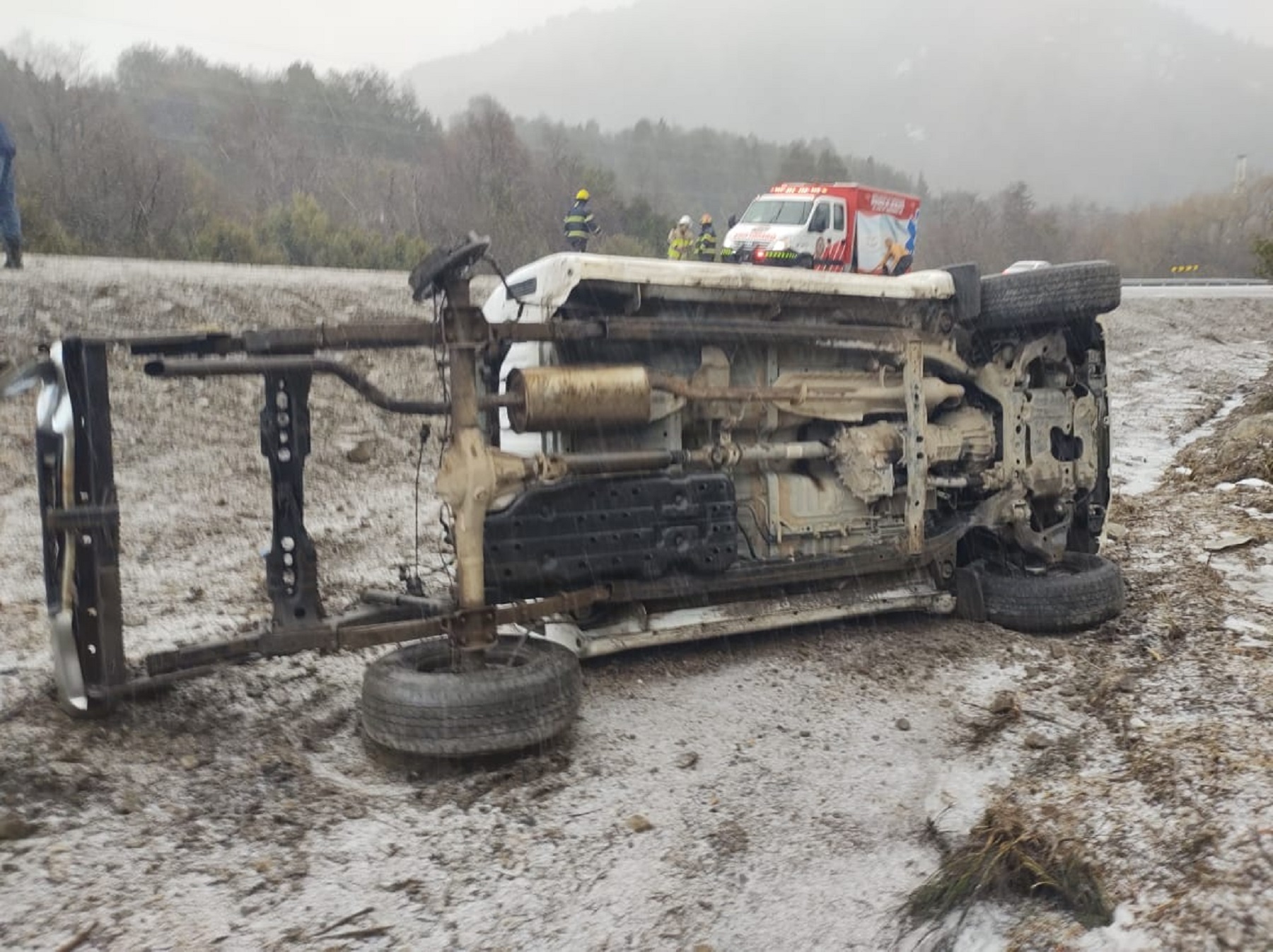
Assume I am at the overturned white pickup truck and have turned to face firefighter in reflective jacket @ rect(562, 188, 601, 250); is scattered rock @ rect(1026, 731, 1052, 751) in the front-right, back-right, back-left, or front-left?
back-right

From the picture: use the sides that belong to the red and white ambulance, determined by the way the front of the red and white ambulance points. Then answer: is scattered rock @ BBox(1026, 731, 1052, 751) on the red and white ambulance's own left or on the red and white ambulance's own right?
on the red and white ambulance's own left

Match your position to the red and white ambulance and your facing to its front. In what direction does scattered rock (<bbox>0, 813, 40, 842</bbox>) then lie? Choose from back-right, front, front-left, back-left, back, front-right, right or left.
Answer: front-left

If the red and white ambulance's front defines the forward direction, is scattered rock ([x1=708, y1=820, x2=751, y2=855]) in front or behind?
in front

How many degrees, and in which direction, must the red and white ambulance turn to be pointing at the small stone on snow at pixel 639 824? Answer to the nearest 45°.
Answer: approximately 45° to its left

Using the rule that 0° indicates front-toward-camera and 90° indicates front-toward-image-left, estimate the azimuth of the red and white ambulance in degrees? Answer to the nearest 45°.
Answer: approximately 45°

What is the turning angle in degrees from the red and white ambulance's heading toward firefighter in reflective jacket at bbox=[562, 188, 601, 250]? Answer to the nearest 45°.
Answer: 0° — it already faces them

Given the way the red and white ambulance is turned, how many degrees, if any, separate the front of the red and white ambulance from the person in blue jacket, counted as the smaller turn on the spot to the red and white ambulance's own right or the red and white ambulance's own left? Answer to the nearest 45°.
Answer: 0° — it already faces them

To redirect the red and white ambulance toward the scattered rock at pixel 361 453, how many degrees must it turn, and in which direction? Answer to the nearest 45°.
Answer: approximately 45° to its left
